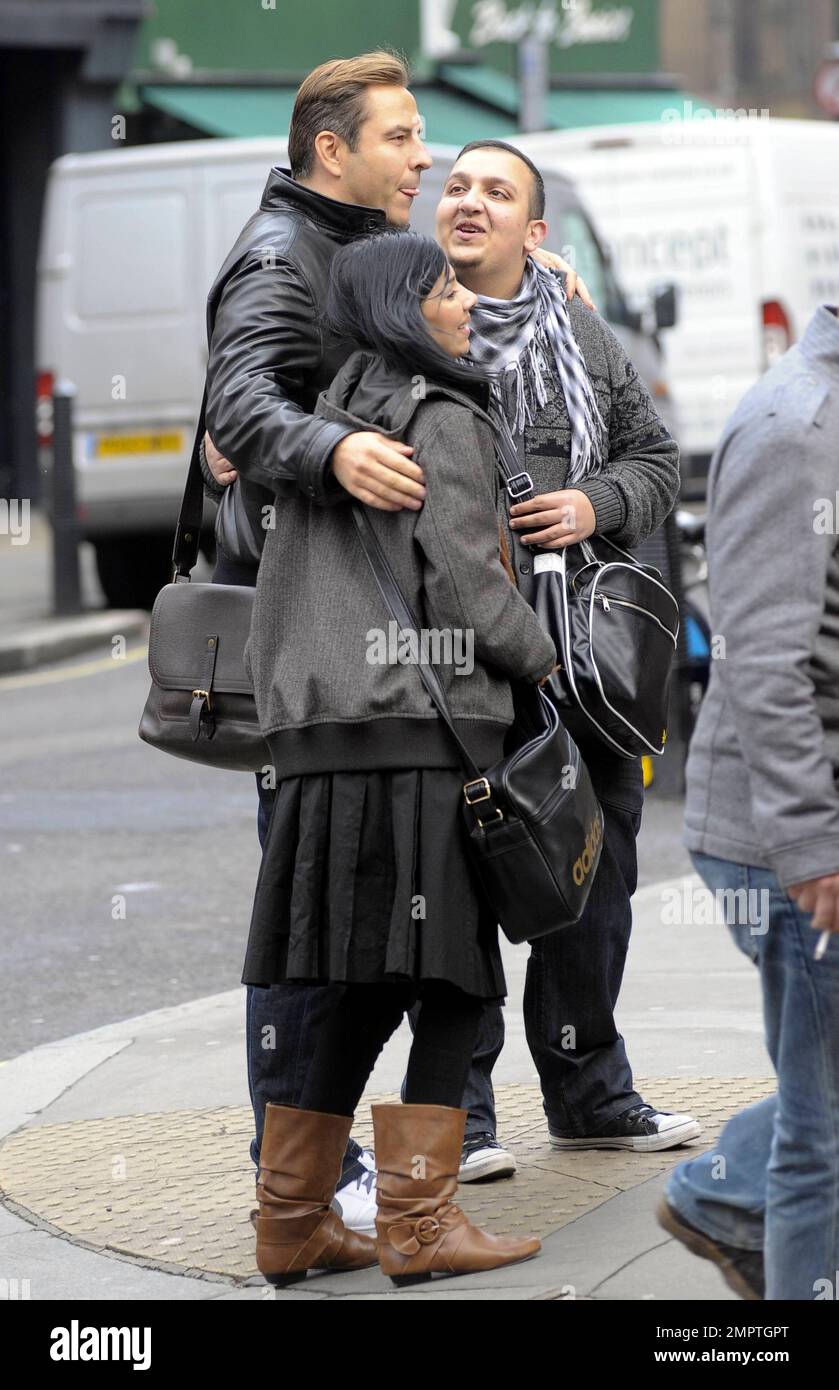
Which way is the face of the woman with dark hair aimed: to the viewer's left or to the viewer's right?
to the viewer's right

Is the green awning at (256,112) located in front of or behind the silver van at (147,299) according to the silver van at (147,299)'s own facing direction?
in front

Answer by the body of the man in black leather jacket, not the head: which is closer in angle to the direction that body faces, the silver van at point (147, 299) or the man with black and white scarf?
the man with black and white scarf

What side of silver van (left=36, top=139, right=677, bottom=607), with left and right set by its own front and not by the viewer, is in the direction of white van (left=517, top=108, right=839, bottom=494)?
front

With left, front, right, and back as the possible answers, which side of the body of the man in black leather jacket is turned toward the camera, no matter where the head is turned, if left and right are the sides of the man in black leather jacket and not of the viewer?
right

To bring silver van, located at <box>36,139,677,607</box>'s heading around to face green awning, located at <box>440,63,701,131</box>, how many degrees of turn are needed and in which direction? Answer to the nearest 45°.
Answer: approximately 45° to its left

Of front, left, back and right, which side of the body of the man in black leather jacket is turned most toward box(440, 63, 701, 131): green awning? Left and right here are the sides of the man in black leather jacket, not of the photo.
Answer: left

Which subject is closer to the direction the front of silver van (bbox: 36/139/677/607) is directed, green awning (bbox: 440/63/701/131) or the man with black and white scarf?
the green awning

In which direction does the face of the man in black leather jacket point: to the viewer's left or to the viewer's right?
to the viewer's right

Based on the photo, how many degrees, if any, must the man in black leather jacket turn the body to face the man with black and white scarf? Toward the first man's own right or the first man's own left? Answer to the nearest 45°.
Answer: approximately 45° to the first man's own left

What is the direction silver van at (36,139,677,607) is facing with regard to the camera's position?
facing away from the viewer and to the right of the viewer

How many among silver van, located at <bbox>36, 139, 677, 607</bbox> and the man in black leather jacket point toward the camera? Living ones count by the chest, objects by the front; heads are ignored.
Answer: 0

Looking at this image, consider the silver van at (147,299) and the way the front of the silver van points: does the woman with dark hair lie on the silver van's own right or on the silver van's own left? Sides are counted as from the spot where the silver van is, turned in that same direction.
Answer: on the silver van's own right
